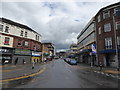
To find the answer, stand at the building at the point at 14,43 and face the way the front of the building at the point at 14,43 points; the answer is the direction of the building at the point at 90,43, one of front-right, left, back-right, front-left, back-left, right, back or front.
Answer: front-left

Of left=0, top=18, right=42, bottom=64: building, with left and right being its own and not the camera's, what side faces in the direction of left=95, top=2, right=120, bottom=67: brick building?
front

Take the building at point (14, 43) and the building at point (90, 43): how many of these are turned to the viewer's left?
1

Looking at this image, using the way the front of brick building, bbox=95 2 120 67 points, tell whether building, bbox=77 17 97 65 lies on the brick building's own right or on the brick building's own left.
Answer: on the brick building's own right

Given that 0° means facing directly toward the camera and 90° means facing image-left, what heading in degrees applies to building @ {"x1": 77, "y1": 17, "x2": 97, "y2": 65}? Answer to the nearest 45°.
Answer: approximately 90°

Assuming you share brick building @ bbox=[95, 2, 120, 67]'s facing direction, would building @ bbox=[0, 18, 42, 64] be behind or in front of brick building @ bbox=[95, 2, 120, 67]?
in front

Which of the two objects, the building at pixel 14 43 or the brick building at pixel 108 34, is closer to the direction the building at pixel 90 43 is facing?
the building

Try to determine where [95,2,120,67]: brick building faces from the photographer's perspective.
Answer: facing the viewer and to the left of the viewer

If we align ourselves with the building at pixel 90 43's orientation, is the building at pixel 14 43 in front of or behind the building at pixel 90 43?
in front

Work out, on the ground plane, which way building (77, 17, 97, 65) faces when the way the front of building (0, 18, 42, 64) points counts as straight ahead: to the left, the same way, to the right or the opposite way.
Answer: the opposite way
